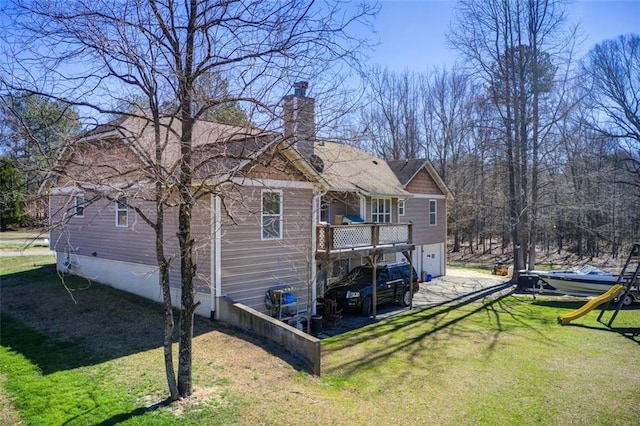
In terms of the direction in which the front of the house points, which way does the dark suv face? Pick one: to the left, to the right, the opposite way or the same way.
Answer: to the left

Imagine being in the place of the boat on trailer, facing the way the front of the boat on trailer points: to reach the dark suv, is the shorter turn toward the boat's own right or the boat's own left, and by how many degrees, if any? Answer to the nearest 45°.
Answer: approximately 45° to the boat's own left

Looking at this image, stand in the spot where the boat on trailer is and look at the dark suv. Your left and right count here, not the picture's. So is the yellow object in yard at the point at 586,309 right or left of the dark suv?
left

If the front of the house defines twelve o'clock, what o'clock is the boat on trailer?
The boat on trailer is roughly at 4 o'clock from the house.

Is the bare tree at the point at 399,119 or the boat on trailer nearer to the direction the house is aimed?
the bare tree

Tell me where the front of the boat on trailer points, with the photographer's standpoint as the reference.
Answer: facing to the left of the viewer

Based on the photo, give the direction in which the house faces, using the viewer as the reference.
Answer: facing away from the viewer and to the left of the viewer

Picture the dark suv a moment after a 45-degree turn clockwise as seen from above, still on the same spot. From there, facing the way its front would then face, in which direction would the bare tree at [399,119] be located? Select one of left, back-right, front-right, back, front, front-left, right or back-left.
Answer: right

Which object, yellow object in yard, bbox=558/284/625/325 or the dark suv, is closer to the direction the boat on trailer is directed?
the dark suv
